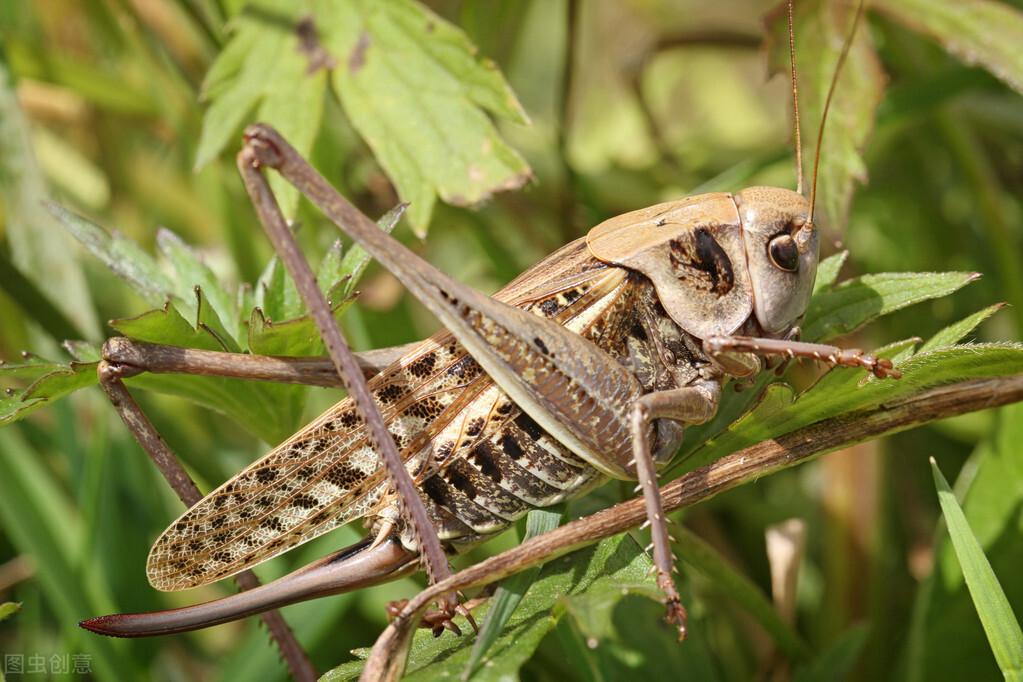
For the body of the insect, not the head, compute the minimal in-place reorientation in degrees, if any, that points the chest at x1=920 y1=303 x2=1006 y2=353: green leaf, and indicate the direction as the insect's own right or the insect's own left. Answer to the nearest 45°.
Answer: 0° — it already faces it

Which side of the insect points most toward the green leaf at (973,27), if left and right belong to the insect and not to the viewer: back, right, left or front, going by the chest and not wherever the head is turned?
front

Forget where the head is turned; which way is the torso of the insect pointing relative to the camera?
to the viewer's right
